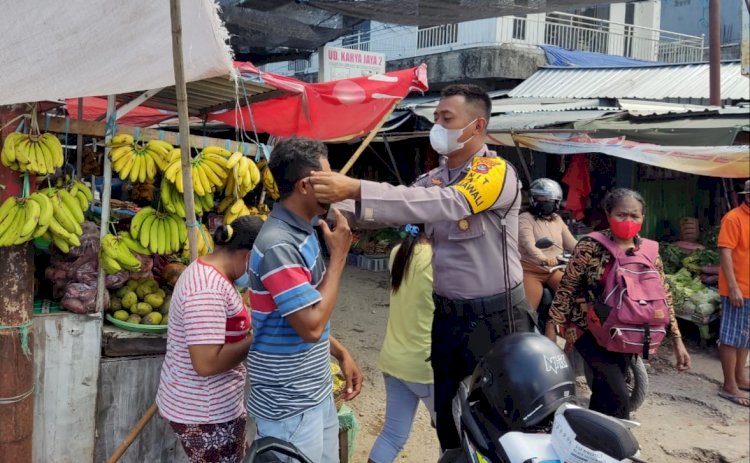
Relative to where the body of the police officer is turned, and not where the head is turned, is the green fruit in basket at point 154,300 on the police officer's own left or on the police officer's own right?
on the police officer's own right

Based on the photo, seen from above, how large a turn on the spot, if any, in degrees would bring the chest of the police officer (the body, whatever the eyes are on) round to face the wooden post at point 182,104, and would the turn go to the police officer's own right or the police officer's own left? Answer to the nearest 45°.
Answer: approximately 45° to the police officer's own right

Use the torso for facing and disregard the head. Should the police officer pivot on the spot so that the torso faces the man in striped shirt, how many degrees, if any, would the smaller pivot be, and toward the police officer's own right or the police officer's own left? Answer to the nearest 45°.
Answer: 0° — they already face them

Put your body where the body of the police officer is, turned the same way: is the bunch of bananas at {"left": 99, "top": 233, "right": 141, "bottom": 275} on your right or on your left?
on your right

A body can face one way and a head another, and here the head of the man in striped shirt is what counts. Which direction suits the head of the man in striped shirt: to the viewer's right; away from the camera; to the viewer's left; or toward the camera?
to the viewer's right

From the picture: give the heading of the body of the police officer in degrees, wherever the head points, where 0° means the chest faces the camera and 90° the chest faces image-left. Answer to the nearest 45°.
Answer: approximately 45°
